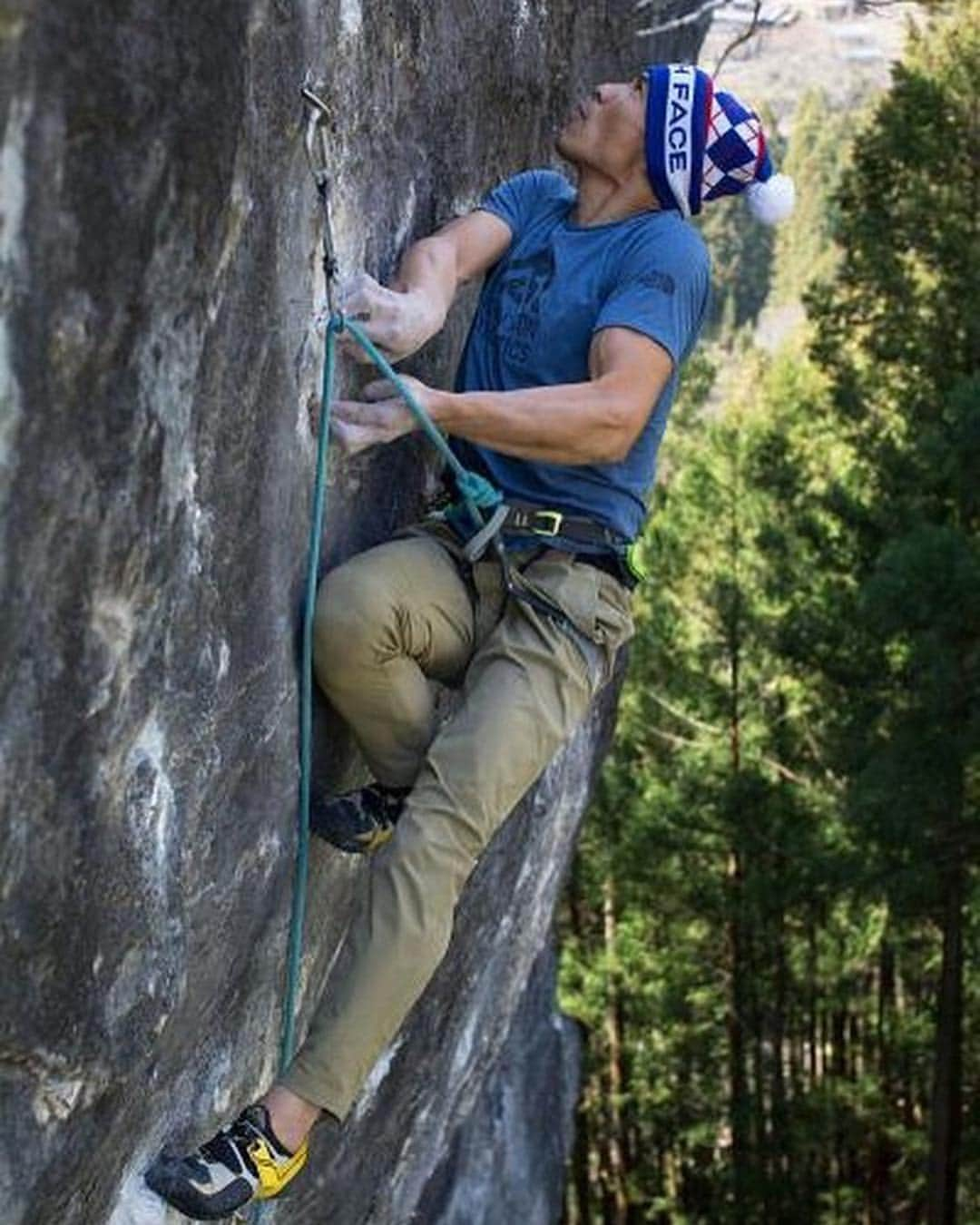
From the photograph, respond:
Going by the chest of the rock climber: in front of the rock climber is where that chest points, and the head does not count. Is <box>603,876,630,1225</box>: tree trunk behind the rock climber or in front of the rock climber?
behind

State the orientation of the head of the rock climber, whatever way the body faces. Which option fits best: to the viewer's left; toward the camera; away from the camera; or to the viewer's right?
to the viewer's left

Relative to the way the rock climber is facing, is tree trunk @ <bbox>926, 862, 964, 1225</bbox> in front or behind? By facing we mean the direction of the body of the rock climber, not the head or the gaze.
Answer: behind

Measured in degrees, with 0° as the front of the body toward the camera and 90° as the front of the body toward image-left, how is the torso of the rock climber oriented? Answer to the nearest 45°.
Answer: approximately 45°
